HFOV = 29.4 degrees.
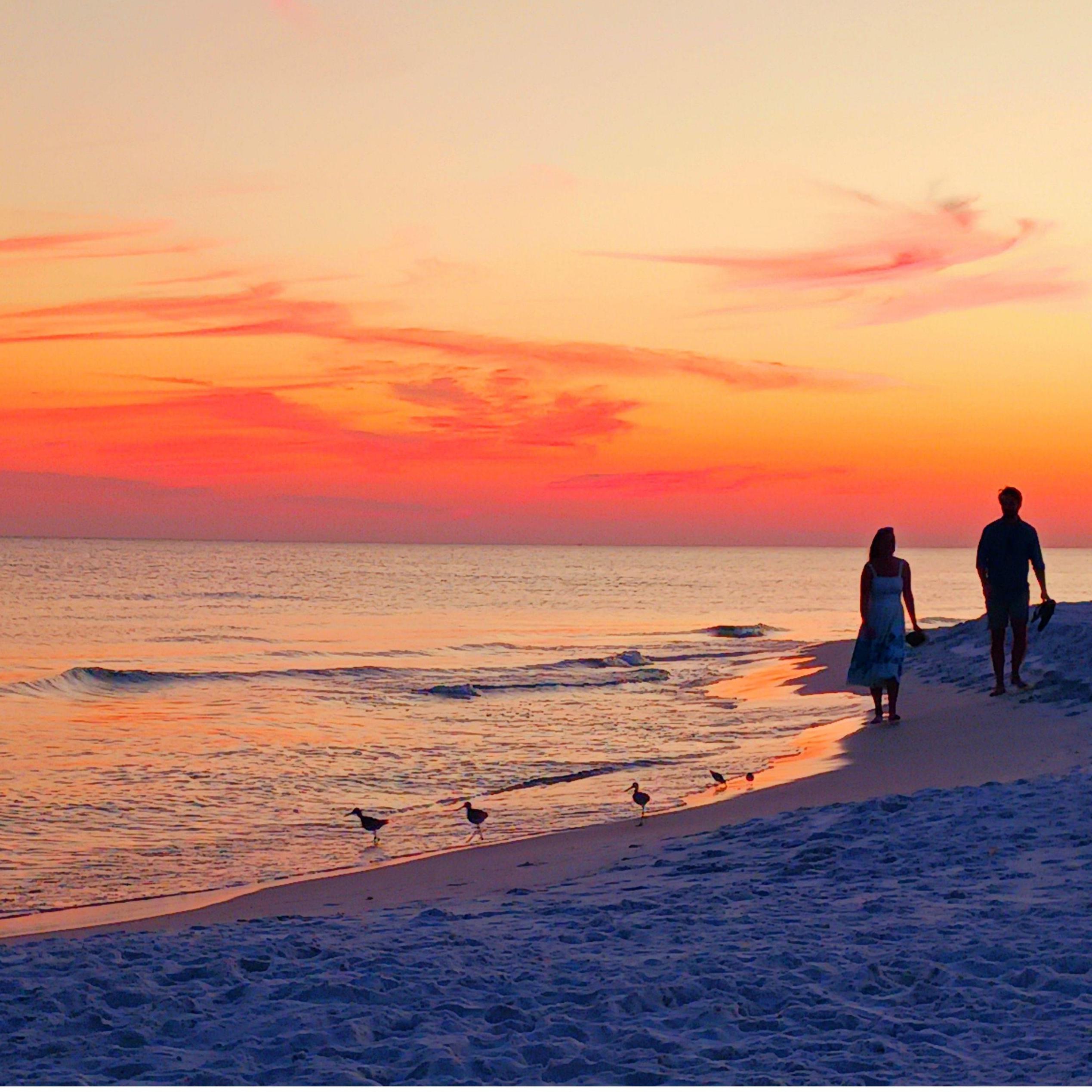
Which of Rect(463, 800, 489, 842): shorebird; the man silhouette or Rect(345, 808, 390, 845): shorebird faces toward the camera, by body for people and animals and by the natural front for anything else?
the man silhouette

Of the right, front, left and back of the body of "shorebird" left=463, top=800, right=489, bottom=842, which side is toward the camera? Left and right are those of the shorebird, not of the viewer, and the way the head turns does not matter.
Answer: left

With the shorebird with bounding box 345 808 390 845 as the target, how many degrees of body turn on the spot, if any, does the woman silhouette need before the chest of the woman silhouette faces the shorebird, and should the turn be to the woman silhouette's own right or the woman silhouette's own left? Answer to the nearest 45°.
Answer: approximately 45° to the woman silhouette's own right

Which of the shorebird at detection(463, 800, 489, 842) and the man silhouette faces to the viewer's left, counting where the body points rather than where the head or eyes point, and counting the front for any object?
the shorebird

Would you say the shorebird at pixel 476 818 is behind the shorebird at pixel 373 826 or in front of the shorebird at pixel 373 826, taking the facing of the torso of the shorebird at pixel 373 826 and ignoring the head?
behind

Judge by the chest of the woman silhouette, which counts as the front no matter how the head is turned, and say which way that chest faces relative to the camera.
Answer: toward the camera

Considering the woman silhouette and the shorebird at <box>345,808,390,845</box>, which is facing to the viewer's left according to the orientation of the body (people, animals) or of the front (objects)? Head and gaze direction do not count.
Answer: the shorebird

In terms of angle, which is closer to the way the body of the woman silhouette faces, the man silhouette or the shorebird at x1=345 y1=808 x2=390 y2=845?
the shorebird

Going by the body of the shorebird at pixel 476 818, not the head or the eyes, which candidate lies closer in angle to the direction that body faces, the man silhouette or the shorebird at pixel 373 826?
the shorebird

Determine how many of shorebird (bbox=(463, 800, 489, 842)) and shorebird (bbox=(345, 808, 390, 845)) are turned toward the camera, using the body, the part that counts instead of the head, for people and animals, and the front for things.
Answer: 0

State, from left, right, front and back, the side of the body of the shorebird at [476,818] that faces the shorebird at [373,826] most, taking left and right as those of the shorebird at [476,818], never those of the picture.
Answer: front

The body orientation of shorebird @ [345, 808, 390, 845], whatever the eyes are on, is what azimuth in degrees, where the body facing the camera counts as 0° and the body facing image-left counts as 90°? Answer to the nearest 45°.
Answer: approximately 90°
